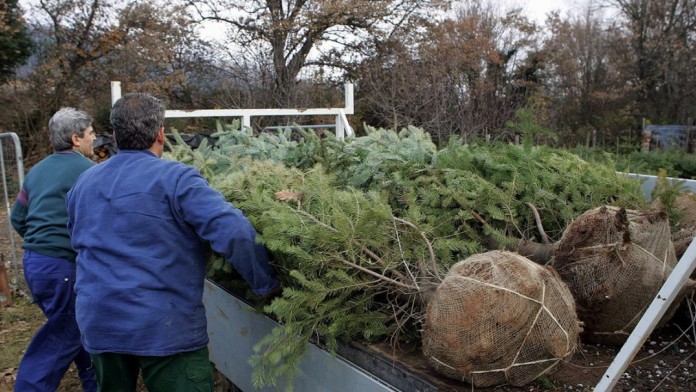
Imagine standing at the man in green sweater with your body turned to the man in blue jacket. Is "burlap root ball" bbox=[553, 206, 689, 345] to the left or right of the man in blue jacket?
left

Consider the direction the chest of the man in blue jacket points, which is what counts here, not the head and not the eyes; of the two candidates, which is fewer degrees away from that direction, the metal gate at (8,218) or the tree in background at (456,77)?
the tree in background

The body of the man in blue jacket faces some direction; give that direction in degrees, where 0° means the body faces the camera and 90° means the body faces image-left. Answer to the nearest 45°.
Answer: approximately 225°

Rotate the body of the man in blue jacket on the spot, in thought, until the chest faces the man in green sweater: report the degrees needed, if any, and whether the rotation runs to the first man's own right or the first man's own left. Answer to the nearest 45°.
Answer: approximately 90° to the first man's own left

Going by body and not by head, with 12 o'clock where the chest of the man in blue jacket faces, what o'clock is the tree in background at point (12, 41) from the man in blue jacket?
The tree in background is roughly at 10 o'clock from the man in blue jacket.

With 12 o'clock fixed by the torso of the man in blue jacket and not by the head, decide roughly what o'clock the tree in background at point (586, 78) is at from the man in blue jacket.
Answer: The tree in background is roughly at 12 o'clock from the man in blue jacket.

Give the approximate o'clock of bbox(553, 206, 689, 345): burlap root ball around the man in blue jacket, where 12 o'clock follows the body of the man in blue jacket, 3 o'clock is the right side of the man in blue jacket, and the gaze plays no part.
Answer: The burlap root ball is roughly at 2 o'clock from the man in blue jacket.

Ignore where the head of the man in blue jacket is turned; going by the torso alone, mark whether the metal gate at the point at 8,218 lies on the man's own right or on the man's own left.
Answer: on the man's own left
